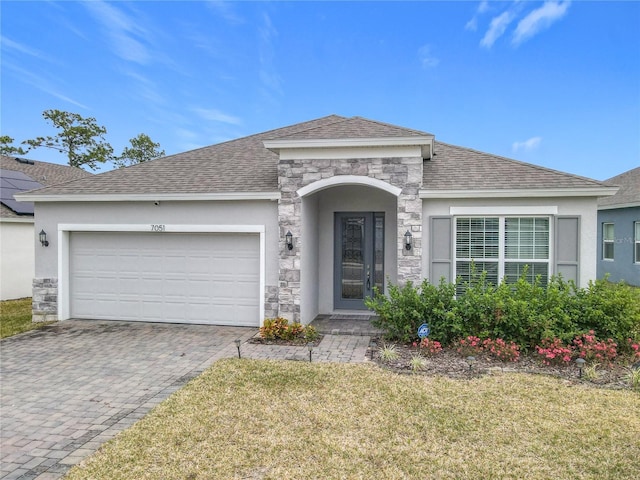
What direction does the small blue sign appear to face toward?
toward the camera

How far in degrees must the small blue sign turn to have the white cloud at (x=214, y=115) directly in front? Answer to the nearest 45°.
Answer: approximately 135° to its right

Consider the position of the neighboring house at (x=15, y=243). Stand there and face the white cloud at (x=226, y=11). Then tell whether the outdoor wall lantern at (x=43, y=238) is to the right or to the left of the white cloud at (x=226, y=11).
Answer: right

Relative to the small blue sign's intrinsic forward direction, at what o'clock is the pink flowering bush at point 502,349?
The pink flowering bush is roughly at 9 o'clock from the small blue sign.

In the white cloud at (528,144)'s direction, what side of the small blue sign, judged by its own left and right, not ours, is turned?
back

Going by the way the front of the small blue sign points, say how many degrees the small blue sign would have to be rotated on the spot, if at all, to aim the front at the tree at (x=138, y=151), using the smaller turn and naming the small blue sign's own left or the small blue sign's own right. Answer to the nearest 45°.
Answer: approximately 135° to the small blue sign's own right

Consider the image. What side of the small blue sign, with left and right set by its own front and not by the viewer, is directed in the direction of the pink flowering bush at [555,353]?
left

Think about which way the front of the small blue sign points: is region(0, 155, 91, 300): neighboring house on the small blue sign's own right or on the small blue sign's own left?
on the small blue sign's own right

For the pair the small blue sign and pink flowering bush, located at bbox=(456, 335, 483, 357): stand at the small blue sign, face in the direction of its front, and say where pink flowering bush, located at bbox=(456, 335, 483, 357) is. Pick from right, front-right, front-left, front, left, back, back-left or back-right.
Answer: left

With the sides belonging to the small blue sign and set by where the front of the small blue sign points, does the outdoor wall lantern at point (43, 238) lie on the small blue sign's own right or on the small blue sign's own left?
on the small blue sign's own right

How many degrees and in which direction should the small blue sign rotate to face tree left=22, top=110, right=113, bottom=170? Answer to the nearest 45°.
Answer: approximately 135° to its right

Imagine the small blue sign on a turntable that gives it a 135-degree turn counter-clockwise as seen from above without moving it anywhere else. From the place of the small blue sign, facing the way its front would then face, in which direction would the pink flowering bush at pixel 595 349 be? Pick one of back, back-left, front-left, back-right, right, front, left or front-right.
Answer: front-right

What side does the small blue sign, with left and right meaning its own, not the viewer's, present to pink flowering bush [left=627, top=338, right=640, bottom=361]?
left
